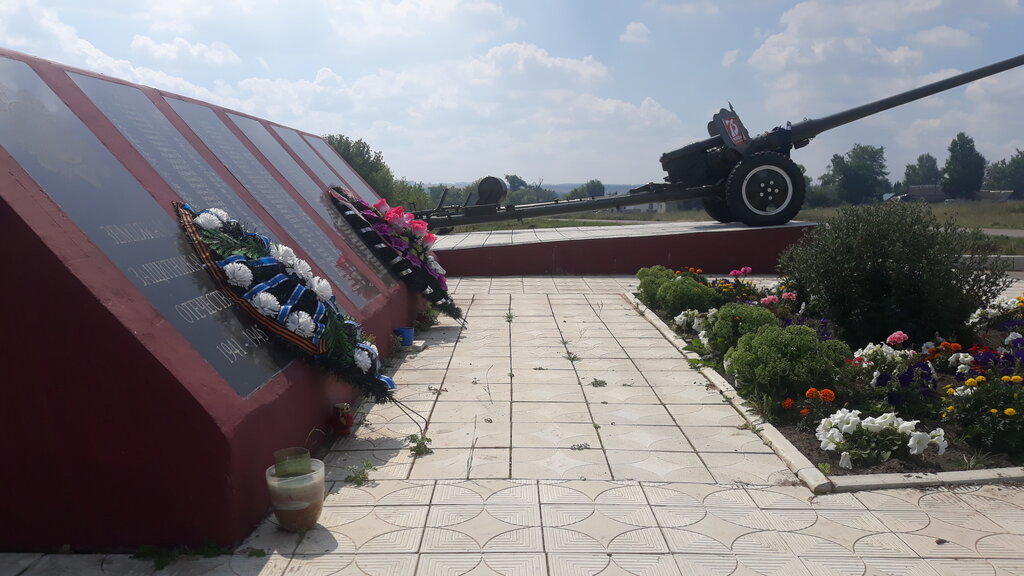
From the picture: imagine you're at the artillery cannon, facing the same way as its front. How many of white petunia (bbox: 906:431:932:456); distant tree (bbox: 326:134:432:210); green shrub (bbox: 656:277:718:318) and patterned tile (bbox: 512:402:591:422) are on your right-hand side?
3

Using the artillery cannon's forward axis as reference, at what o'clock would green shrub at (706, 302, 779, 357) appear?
The green shrub is roughly at 3 o'clock from the artillery cannon.

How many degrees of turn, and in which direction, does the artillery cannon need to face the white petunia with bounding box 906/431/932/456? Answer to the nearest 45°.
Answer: approximately 90° to its right

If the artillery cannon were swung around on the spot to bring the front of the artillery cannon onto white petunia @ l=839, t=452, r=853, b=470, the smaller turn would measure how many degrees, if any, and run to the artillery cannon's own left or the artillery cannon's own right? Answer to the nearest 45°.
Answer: approximately 90° to the artillery cannon's own right

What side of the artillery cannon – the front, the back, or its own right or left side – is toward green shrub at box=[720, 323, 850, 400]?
right

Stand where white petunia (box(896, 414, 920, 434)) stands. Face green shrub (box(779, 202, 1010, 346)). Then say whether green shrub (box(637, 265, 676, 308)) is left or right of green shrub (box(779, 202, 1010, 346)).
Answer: left

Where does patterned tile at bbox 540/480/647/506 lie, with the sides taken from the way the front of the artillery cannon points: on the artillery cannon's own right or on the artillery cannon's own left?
on the artillery cannon's own right

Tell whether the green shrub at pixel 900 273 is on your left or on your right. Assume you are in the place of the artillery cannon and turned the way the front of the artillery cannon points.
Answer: on your right

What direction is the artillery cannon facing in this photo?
to the viewer's right

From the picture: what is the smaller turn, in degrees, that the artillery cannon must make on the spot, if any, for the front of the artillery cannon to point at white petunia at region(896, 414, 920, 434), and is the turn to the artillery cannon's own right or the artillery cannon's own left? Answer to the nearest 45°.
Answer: approximately 90° to the artillery cannon's own right

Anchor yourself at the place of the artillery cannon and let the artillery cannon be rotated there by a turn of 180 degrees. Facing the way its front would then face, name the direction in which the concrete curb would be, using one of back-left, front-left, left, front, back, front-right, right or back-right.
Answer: left
